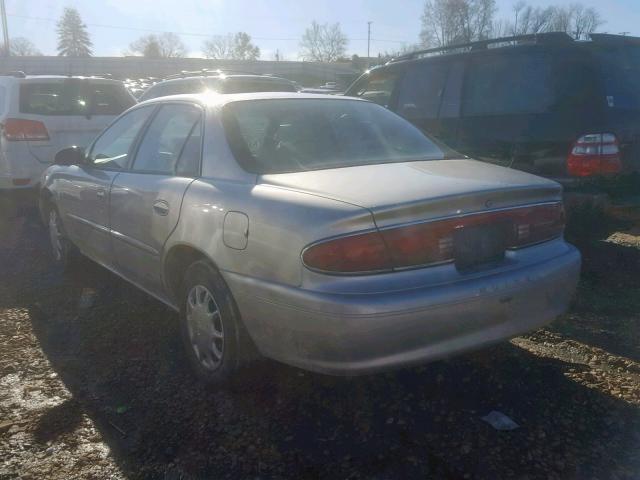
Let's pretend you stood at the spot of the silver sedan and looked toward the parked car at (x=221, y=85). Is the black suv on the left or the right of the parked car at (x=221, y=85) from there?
right

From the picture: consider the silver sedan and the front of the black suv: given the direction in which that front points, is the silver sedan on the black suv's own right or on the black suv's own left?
on the black suv's own left

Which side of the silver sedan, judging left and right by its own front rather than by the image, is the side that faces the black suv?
right

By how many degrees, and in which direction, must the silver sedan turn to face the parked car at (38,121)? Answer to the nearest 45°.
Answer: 0° — it already faces it

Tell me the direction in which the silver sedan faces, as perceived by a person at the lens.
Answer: facing away from the viewer and to the left of the viewer

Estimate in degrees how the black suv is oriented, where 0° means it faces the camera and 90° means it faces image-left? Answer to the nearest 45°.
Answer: approximately 135°
